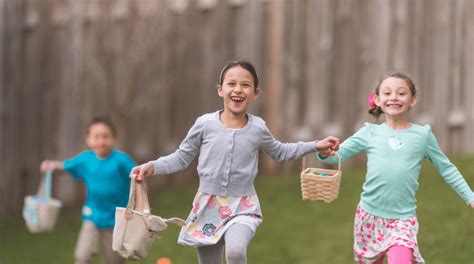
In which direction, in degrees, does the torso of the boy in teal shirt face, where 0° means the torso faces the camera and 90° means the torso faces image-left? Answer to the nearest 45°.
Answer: approximately 0°

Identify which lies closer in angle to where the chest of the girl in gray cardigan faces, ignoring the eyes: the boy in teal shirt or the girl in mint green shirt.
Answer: the girl in mint green shirt

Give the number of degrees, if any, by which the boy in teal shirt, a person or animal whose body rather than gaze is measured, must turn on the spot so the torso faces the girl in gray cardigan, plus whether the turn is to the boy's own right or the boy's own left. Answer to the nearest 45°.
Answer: approximately 45° to the boy's own left

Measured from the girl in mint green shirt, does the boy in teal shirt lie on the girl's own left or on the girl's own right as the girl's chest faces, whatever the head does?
on the girl's own right

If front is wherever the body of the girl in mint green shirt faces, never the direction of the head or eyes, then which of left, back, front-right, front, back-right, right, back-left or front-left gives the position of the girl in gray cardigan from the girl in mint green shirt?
right

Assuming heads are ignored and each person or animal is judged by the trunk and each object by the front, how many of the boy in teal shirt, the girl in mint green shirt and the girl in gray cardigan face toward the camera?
3

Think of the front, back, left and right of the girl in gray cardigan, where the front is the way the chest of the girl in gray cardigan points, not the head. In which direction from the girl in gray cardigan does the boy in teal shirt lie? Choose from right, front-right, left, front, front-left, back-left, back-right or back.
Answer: back-right

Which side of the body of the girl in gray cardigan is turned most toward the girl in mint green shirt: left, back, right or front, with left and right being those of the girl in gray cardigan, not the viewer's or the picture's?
left

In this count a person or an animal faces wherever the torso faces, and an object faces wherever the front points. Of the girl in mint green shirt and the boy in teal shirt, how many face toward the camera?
2
